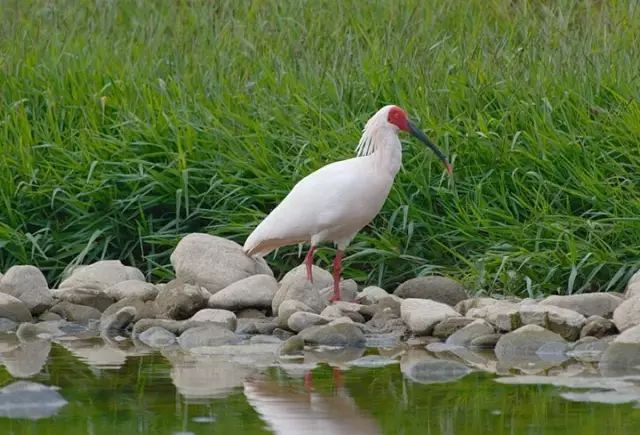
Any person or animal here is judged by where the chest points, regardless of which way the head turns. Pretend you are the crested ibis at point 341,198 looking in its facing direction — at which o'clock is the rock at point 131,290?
The rock is roughly at 6 o'clock from the crested ibis.

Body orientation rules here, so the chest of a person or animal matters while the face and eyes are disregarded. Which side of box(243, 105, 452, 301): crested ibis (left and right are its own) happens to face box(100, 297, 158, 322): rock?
back

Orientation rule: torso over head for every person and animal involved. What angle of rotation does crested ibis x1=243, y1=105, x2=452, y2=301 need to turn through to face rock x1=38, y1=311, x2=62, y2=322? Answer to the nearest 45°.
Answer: approximately 180°

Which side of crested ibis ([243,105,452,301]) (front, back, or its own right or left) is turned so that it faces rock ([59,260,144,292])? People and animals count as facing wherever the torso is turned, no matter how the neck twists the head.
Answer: back

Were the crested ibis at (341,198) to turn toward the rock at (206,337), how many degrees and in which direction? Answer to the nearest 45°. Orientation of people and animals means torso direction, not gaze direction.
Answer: approximately 135° to its right

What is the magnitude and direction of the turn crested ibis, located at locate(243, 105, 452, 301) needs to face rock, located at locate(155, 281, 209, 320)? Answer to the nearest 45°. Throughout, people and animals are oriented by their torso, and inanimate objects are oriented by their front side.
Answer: approximately 180°

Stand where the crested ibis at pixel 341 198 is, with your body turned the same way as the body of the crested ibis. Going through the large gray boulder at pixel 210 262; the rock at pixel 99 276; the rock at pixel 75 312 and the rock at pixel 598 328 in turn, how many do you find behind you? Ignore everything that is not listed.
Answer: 3

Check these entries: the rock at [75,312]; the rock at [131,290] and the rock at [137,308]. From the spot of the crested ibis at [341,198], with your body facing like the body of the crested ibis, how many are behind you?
3

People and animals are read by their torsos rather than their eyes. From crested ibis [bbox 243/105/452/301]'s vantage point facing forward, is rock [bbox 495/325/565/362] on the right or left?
on its right

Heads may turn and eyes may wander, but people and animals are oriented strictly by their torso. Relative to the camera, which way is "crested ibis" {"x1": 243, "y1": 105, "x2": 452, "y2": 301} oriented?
to the viewer's right

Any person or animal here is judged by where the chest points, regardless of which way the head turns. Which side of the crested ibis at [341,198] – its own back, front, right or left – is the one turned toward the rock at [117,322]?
back

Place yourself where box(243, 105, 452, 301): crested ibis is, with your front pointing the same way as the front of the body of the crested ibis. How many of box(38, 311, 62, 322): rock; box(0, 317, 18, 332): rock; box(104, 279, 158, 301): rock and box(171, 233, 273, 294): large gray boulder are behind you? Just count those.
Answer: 4
